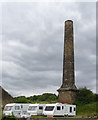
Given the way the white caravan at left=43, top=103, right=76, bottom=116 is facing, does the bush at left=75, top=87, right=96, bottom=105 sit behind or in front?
behind

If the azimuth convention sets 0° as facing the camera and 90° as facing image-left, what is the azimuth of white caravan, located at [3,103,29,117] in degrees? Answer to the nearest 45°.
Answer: approximately 45°

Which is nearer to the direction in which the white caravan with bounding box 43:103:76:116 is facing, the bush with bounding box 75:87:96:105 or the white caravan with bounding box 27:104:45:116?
the white caravan

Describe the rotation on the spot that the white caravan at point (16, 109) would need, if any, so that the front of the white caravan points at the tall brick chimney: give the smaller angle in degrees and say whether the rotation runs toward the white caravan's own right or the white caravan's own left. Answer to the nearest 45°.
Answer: approximately 180°

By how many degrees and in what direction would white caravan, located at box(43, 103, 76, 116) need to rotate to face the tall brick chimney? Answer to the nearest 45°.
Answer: approximately 135° to its right

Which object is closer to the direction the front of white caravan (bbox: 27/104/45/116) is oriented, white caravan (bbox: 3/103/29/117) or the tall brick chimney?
the white caravan

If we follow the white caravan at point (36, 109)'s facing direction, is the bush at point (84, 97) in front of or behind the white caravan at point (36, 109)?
behind

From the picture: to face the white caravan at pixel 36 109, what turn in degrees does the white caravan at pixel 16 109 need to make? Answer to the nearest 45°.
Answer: approximately 135° to its left

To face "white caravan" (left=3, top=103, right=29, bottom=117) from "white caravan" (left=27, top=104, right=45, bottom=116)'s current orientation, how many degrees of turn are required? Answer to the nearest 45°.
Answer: approximately 45° to its right
